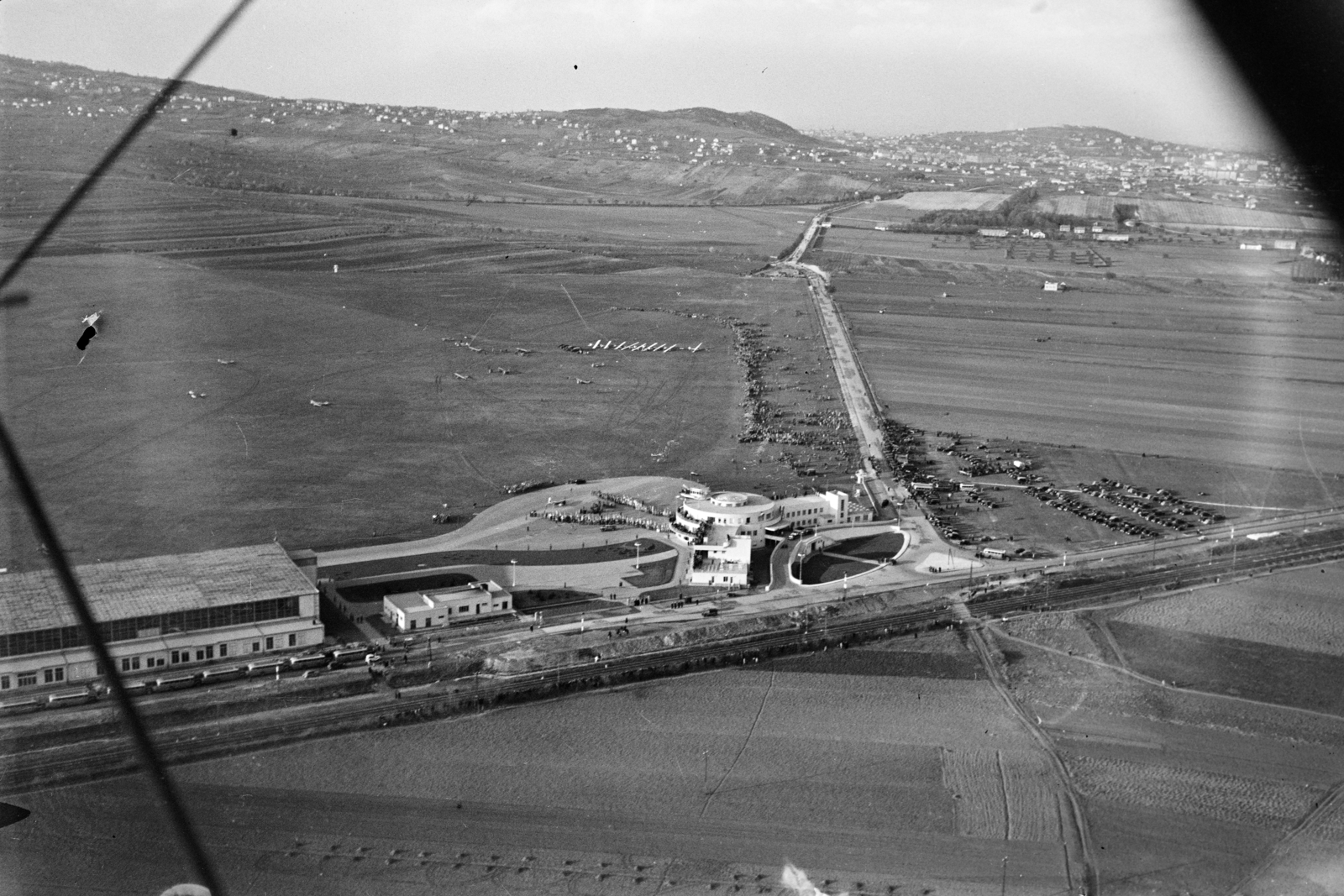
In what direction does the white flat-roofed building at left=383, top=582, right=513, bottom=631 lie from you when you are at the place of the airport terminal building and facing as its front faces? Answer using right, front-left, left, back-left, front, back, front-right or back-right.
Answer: right

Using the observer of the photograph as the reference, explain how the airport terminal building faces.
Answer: facing the viewer and to the right of the viewer

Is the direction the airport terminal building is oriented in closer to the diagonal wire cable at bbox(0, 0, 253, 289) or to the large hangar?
the diagonal wire cable

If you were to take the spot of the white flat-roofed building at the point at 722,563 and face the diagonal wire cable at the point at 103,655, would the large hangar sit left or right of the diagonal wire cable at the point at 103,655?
right

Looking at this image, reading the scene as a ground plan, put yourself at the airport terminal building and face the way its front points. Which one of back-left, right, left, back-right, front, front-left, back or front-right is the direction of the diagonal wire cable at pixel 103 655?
front-right

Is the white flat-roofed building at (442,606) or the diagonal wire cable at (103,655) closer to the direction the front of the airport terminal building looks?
the diagonal wire cable

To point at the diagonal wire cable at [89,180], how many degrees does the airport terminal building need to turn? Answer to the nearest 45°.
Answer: approximately 45° to its right

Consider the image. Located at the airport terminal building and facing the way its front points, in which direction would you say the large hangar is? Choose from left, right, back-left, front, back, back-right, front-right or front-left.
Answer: right

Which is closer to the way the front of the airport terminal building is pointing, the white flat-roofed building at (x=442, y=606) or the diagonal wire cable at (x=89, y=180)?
the diagonal wire cable
